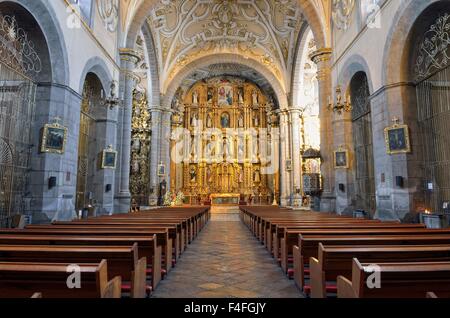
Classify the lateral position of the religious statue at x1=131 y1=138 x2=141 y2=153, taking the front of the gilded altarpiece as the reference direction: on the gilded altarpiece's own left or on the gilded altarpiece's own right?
on the gilded altarpiece's own right

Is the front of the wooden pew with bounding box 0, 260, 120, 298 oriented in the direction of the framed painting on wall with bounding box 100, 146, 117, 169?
yes

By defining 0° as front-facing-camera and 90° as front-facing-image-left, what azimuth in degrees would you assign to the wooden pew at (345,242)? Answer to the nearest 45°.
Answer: approximately 180°

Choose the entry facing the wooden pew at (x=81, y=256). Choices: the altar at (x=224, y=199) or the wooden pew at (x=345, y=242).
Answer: the altar

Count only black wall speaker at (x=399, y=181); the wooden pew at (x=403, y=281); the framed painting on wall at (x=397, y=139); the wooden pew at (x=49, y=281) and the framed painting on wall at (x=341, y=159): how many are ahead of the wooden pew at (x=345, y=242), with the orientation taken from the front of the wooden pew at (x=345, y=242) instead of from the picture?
3

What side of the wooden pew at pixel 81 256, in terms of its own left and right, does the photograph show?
back

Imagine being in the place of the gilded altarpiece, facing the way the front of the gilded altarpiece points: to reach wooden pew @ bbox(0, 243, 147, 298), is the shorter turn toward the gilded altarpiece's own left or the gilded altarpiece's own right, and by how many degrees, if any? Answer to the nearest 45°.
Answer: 0° — it already faces it

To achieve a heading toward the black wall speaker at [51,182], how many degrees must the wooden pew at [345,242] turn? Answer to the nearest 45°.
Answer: approximately 90° to its left

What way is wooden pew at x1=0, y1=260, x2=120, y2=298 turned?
away from the camera
